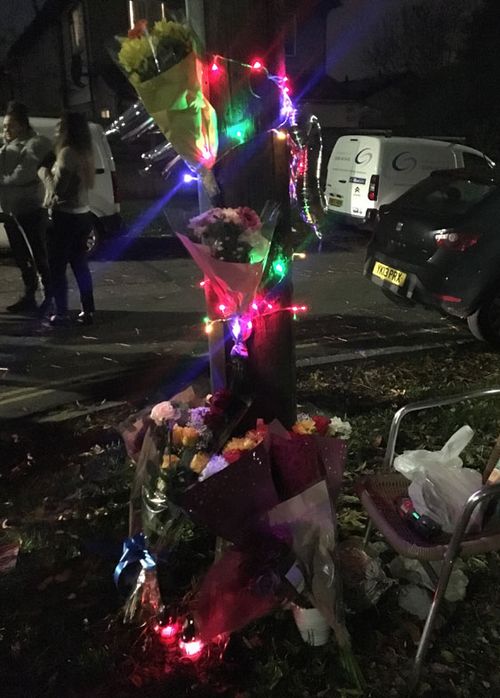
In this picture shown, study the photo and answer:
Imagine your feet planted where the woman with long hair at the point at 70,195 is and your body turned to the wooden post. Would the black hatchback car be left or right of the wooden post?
left

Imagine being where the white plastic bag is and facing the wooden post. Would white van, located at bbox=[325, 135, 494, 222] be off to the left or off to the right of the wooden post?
right

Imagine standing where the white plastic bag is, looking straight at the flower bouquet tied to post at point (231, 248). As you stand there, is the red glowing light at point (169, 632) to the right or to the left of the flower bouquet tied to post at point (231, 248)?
left

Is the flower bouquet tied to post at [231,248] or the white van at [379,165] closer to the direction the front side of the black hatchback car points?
the white van

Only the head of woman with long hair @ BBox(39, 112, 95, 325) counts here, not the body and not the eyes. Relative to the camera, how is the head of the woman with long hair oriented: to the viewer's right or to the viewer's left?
to the viewer's left

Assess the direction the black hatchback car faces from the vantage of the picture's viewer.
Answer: facing away from the viewer and to the right of the viewer
